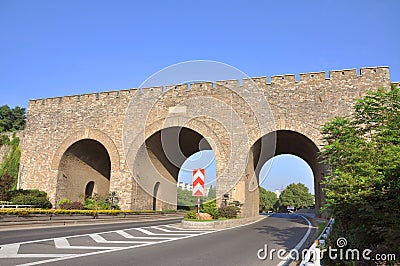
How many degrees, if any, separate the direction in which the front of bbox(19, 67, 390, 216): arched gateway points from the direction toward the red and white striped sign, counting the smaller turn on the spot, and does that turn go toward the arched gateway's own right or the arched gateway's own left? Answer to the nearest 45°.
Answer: approximately 45° to the arched gateway's own left

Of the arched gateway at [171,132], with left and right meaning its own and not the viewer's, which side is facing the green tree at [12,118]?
right

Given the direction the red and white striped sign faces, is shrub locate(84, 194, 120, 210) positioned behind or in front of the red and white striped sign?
behind

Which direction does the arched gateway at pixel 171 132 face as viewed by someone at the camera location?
facing the viewer and to the left of the viewer

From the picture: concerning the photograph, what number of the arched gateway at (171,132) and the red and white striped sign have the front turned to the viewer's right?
0

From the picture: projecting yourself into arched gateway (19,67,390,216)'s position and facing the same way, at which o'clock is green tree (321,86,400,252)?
The green tree is roughly at 10 o'clock from the arched gateway.

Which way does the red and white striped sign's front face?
toward the camera
